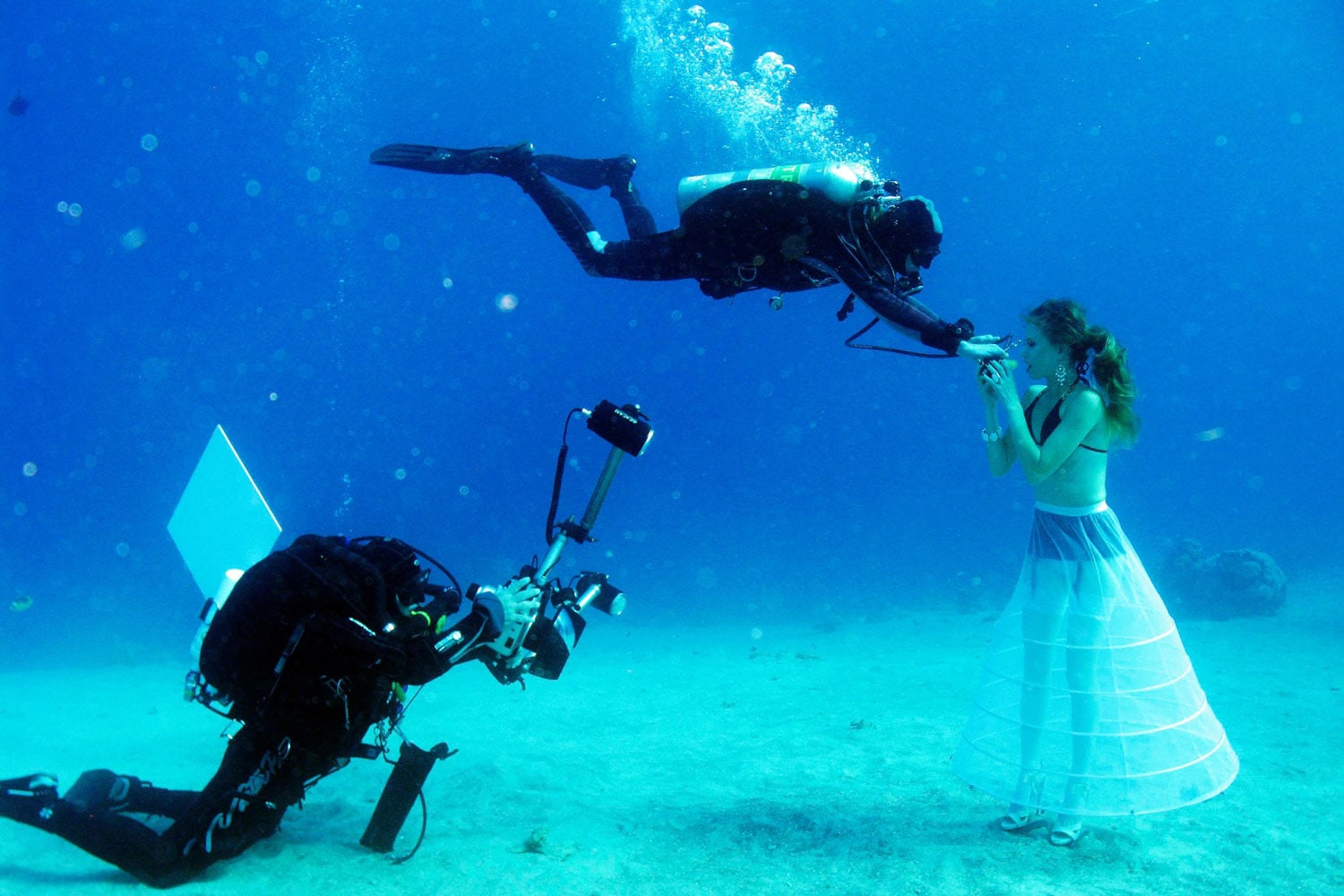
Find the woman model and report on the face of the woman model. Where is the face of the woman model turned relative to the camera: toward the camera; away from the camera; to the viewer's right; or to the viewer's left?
to the viewer's left

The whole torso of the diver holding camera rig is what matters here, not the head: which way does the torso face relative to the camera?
to the viewer's right

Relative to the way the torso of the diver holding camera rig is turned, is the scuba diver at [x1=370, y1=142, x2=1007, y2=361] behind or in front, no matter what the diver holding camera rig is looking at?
in front

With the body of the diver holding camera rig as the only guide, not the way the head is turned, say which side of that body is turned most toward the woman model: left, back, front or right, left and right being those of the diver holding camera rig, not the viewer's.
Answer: front
